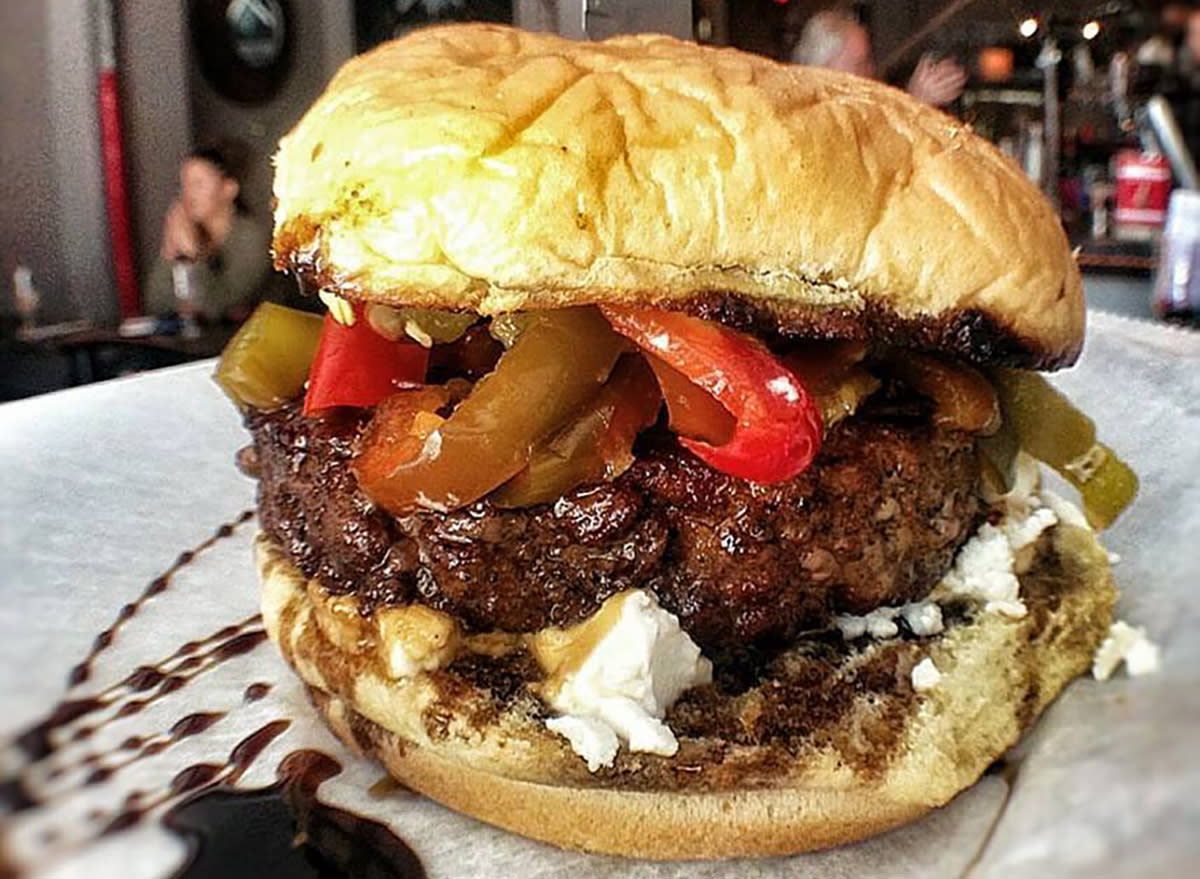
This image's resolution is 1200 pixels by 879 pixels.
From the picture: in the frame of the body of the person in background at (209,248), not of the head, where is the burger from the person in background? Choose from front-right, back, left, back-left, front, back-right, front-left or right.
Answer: front-left

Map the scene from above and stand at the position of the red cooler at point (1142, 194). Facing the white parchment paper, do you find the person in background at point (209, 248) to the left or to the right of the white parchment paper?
right

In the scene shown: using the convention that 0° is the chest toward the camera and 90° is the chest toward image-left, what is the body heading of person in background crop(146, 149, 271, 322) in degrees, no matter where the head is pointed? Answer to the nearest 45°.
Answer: approximately 45°

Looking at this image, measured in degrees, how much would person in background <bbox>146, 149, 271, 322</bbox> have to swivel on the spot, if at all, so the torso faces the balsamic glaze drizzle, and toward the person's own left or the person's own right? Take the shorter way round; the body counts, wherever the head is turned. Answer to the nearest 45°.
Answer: approximately 45° to the person's own left

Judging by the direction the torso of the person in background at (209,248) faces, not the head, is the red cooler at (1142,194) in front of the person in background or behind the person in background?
behind

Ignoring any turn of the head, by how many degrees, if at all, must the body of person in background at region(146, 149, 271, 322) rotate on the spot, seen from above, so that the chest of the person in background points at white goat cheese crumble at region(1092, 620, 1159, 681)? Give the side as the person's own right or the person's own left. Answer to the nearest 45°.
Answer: approximately 45° to the person's own left

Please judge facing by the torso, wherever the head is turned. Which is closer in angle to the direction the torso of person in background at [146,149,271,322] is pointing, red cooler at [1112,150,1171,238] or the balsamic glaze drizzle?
the balsamic glaze drizzle
